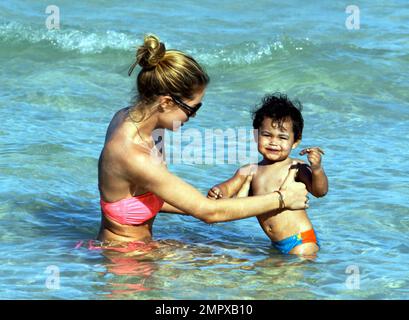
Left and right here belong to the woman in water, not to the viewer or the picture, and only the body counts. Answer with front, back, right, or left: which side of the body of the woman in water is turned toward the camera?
right

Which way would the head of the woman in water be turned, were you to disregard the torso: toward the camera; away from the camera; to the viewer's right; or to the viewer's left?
to the viewer's right

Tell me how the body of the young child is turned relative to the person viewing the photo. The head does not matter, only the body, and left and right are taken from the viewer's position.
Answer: facing the viewer and to the left of the viewer
